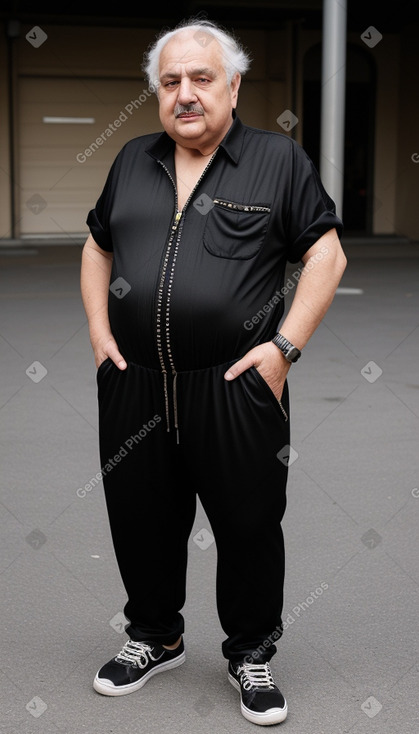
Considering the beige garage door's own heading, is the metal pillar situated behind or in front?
in front

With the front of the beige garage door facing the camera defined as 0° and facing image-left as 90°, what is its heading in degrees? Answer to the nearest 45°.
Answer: approximately 0°

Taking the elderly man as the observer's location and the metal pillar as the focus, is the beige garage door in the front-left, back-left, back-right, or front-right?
front-left

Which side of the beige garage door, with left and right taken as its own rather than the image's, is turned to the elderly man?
front

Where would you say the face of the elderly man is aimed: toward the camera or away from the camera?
toward the camera
